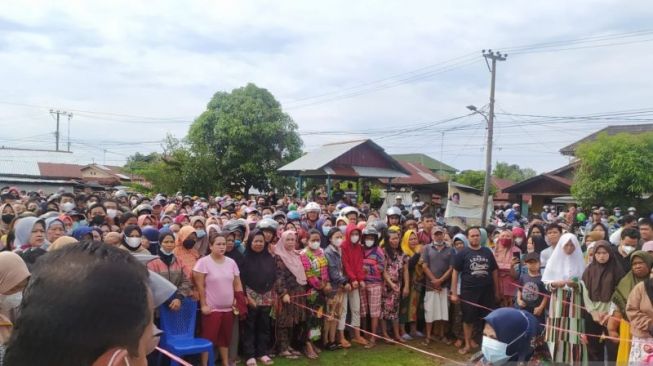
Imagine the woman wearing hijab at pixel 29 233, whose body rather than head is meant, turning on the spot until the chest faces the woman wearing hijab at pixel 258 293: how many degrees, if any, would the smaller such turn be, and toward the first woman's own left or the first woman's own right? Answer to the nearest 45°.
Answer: approximately 45° to the first woman's own left

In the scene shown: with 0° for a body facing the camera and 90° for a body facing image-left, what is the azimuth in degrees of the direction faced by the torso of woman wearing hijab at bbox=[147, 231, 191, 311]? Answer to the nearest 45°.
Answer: approximately 315°

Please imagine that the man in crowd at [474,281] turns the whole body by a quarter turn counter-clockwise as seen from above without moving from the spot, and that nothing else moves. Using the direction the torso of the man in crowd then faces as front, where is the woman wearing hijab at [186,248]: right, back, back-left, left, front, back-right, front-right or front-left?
back-right

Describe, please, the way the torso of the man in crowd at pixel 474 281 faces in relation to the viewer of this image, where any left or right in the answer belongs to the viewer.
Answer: facing the viewer

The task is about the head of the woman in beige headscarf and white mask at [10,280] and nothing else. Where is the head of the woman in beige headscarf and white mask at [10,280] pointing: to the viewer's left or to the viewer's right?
to the viewer's right

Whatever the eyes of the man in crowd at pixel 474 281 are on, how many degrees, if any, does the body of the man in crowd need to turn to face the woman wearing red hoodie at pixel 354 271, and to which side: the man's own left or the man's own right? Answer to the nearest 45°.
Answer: approximately 90° to the man's own right

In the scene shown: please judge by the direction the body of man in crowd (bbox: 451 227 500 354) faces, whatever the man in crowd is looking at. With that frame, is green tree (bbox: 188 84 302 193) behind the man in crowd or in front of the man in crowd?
behind

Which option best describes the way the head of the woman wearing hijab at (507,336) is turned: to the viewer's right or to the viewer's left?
to the viewer's left

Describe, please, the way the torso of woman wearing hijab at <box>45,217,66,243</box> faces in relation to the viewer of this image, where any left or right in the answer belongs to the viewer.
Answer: facing the viewer and to the right of the viewer

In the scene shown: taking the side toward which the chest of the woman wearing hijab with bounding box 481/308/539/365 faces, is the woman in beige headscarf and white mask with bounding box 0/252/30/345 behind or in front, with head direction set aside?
in front

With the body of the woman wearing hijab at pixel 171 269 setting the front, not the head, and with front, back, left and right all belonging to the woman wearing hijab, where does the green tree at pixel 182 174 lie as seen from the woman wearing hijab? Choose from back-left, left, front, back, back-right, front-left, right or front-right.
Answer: back-left

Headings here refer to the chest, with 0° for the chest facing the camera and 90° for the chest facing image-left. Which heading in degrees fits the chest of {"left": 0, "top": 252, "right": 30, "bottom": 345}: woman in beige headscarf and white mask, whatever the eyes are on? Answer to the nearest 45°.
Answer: approximately 270°

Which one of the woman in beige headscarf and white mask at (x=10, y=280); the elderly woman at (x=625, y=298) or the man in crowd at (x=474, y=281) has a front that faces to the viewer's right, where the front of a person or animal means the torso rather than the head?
the woman in beige headscarf and white mask at (x=10, y=280)
